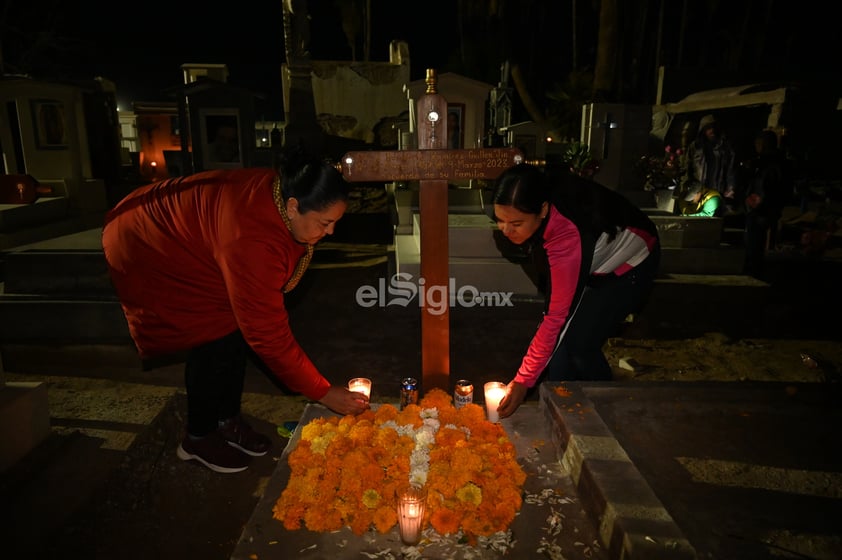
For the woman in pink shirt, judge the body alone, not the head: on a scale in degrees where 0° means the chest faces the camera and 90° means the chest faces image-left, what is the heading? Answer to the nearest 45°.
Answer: approximately 90°

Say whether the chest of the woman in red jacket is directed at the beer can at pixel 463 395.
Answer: yes

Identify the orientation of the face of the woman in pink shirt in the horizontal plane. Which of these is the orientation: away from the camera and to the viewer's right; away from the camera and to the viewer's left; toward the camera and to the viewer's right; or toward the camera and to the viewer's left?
toward the camera and to the viewer's left

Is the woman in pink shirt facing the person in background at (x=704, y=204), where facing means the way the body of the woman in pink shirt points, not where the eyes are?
no

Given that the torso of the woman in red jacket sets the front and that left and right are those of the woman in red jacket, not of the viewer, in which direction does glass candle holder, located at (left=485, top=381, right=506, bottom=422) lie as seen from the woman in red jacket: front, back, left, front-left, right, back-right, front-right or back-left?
front

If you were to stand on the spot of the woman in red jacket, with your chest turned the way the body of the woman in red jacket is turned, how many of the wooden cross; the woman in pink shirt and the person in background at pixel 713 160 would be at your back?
0

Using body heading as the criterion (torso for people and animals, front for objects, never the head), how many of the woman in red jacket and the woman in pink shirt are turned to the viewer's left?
1

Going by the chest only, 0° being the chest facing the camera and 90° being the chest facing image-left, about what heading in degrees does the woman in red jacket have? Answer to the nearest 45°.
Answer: approximately 270°

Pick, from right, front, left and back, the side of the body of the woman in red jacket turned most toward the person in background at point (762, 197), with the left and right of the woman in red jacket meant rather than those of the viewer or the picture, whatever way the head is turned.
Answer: front

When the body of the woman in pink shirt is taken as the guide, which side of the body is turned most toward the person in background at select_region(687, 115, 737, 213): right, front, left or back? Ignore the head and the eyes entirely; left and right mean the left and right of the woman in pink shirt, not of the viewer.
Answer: right

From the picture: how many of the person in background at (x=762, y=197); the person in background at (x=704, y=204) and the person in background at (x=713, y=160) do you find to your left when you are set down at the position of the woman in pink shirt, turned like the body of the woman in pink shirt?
0
